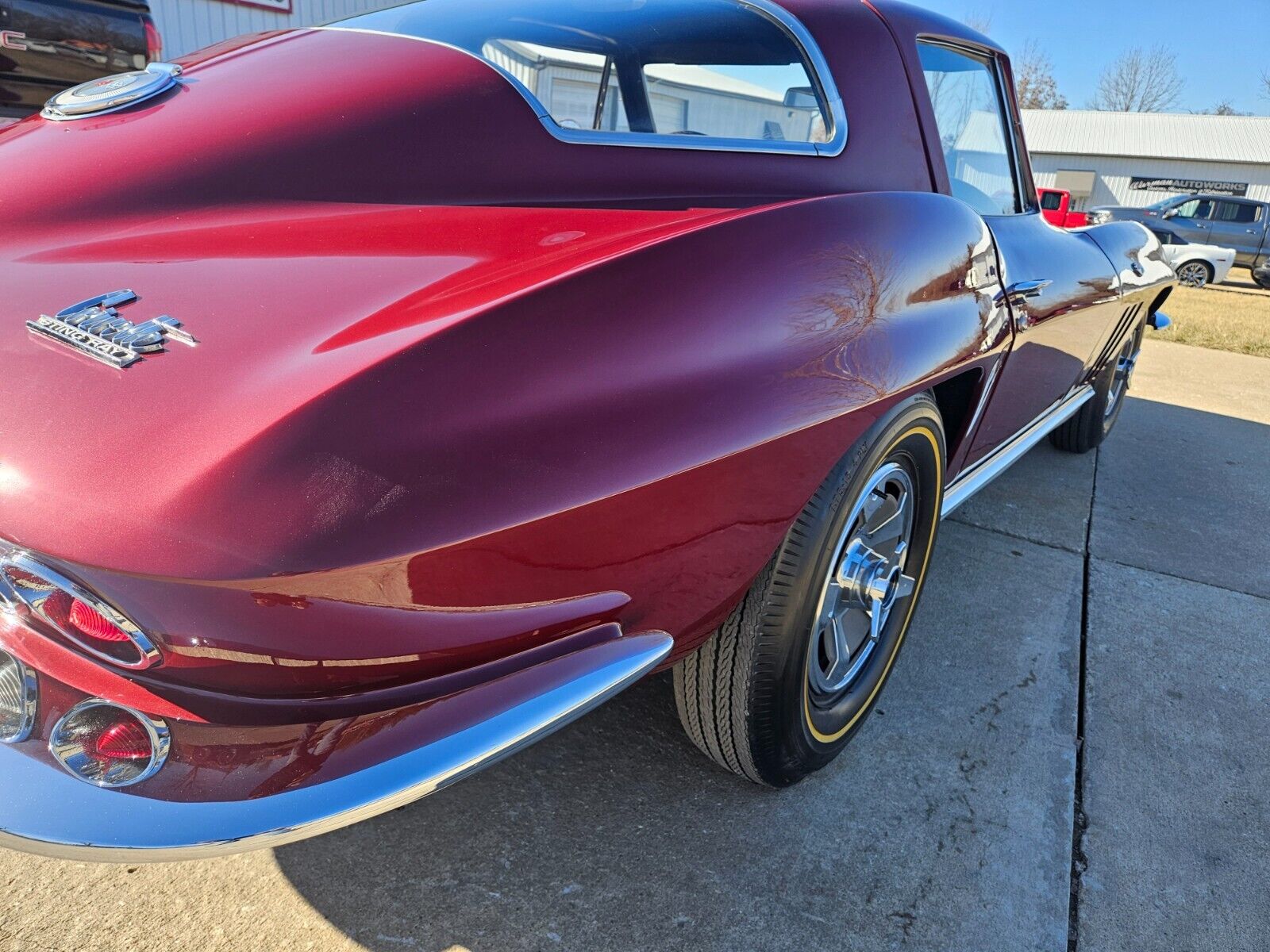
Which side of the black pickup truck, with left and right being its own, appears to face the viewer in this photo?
back

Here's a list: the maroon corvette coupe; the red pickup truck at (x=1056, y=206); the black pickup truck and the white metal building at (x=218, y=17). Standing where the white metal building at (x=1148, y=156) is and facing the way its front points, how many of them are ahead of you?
4

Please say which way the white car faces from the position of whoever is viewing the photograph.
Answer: facing to the left of the viewer

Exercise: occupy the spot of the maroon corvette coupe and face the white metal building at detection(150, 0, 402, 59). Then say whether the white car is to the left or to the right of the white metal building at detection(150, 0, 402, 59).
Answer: right

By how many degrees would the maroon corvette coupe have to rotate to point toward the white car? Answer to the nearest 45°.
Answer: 0° — it already faces it

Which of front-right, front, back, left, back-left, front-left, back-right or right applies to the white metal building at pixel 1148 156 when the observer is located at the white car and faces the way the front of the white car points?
right

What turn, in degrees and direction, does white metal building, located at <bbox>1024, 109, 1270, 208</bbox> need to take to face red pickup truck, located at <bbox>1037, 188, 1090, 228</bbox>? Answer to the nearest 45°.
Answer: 0° — it already faces it

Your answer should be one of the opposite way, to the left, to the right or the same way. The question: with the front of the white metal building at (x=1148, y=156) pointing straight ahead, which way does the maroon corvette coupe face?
the opposite way

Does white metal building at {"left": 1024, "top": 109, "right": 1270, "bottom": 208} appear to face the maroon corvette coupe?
yes

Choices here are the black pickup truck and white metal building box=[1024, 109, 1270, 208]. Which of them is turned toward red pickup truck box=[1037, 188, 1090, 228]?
the white metal building

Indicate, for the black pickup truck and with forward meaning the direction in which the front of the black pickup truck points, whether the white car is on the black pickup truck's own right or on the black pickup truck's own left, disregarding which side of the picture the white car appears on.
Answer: on the black pickup truck's own right

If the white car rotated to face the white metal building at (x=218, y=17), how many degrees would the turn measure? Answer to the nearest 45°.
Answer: approximately 45° to its left

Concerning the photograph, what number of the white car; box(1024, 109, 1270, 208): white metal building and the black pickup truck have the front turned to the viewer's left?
1

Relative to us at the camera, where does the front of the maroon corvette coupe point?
facing away from the viewer and to the right of the viewer

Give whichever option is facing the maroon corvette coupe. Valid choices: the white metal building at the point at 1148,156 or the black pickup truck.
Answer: the white metal building
